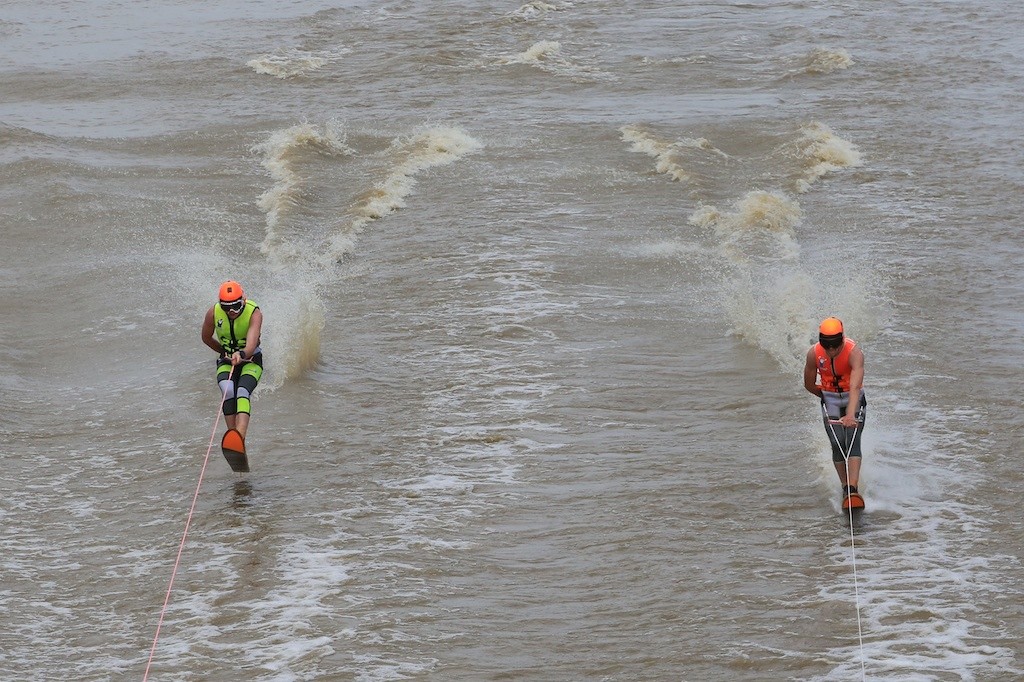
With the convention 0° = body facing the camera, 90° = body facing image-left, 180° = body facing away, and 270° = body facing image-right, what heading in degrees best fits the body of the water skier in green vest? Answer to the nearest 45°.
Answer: approximately 0°

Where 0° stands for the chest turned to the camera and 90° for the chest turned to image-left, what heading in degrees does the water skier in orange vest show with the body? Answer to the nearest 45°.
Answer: approximately 0°

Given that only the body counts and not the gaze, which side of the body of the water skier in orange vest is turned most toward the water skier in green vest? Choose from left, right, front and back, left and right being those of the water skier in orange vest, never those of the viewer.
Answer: right

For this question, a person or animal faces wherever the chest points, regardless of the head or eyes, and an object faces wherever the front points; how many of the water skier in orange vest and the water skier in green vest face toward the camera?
2

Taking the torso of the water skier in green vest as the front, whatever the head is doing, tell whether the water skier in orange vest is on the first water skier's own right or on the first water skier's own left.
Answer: on the first water skier's own left
